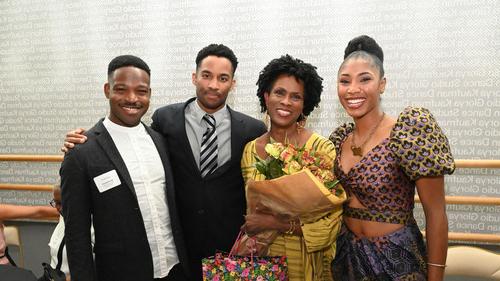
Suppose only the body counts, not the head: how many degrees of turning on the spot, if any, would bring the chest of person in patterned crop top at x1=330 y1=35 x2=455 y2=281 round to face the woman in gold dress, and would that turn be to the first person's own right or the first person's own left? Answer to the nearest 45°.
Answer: approximately 90° to the first person's own right

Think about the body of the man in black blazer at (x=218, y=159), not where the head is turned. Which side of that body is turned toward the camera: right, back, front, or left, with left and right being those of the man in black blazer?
front

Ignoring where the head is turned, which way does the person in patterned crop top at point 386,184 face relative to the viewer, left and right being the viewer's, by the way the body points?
facing the viewer and to the left of the viewer

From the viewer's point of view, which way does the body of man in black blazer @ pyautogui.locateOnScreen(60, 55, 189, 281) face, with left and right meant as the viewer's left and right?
facing the viewer and to the right of the viewer

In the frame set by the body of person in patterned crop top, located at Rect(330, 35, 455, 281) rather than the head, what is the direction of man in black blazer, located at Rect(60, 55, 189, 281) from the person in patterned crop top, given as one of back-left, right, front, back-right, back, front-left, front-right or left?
front-right

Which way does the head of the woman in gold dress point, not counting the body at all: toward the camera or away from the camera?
toward the camera

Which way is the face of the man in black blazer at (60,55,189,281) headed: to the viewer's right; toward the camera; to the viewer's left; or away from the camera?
toward the camera

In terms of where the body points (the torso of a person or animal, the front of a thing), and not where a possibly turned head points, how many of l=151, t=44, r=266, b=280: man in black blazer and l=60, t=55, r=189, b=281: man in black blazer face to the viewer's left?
0

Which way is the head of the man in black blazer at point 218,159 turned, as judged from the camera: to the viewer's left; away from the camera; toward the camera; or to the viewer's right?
toward the camera

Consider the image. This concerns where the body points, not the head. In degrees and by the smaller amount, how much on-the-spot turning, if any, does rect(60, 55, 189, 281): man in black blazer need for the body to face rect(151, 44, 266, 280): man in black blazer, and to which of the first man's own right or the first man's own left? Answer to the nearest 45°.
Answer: approximately 90° to the first man's own left
